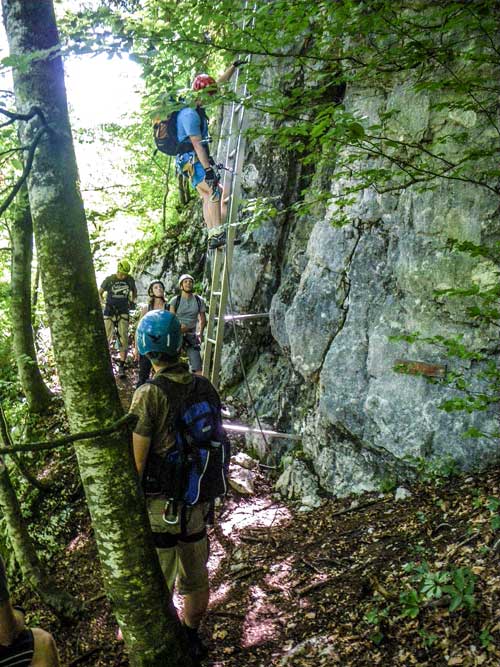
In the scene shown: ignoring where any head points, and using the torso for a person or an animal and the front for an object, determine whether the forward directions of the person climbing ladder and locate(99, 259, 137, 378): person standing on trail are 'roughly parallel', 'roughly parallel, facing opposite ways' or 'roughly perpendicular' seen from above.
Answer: roughly perpendicular

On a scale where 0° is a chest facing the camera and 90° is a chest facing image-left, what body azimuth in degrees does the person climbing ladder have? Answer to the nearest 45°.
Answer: approximately 270°

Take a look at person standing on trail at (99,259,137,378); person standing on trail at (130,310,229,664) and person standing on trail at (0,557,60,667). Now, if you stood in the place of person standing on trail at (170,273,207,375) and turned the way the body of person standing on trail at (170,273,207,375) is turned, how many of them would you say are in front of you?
2

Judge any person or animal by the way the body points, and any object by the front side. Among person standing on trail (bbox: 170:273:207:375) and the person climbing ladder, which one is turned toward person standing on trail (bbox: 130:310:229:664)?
person standing on trail (bbox: 170:273:207:375)

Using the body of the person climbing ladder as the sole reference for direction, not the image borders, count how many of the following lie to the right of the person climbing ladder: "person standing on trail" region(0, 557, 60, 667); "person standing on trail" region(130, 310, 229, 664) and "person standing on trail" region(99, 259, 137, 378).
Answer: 2

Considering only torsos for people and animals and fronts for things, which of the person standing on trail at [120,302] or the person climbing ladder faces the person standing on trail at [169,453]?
the person standing on trail at [120,302]

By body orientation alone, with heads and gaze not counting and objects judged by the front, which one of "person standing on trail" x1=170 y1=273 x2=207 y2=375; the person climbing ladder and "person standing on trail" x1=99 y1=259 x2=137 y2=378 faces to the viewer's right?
the person climbing ladder

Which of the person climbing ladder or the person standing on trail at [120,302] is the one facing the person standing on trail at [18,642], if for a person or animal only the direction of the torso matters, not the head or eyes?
the person standing on trail at [120,302]

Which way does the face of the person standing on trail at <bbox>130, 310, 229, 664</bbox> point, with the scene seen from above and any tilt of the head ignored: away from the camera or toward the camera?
away from the camera

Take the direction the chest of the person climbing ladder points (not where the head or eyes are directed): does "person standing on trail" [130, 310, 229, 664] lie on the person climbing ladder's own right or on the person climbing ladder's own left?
on the person climbing ladder's own right

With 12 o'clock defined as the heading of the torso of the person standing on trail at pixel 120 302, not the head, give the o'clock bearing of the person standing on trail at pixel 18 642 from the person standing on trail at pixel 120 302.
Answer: the person standing on trail at pixel 18 642 is roughly at 12 o'clock from the person standing on trail at pixel 120 302.

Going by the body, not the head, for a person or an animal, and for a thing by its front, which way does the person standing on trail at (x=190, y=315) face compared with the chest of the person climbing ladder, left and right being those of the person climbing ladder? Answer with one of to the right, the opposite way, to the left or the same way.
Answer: to the right

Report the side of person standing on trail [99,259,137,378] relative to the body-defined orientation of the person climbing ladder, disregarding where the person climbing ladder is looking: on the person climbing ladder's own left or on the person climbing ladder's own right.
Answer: on the person climbing ladder's own left
